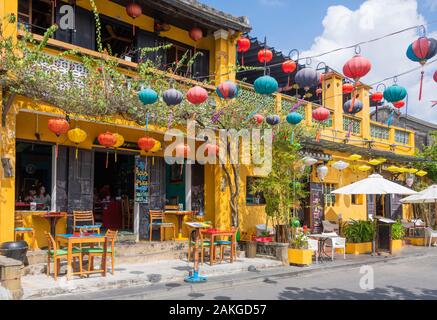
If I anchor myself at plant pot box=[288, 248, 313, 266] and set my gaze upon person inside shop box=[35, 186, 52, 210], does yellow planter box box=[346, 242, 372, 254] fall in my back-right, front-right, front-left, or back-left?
back-right

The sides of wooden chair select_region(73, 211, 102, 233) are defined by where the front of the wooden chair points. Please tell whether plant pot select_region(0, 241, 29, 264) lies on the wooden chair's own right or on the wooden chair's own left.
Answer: on the wooden chair's own right

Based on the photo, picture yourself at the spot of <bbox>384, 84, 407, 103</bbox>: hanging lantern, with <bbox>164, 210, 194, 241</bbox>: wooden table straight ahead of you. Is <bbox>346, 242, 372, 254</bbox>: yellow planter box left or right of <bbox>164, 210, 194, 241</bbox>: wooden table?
right

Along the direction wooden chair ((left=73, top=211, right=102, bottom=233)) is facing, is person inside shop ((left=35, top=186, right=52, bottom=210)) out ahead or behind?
behind

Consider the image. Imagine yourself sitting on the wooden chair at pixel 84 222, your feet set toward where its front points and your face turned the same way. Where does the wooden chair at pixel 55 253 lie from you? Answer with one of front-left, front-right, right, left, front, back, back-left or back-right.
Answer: front-right

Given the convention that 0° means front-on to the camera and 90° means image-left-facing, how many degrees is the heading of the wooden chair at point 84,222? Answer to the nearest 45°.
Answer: approximately 315°

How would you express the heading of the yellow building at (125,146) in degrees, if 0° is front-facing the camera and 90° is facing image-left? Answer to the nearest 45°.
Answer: approximately 315°

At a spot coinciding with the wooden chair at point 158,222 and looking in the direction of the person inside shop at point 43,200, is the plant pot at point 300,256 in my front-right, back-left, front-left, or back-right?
back-left
